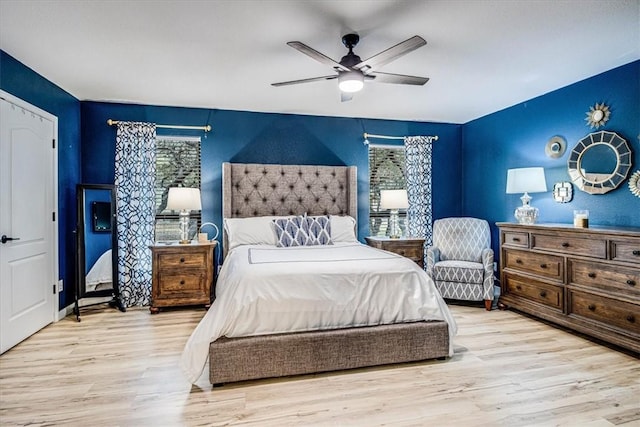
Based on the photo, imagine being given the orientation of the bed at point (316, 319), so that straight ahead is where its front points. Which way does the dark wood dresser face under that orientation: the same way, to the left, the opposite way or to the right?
to the right

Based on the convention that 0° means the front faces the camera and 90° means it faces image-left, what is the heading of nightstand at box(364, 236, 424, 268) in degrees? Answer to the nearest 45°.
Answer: approximately 0°

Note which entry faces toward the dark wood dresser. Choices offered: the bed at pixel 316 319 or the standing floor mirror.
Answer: the standing floor mirror

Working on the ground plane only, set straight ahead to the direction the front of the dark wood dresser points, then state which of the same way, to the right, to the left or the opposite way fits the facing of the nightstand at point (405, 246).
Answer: to the left

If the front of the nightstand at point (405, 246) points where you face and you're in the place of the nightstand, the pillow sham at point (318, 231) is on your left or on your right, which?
on your right

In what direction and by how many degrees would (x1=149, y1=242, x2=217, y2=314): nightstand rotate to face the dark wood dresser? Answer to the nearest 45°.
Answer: approximately 45° to its left

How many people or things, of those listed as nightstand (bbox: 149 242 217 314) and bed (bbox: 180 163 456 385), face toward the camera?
2

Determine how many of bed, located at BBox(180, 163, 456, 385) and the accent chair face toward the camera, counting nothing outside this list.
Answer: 2

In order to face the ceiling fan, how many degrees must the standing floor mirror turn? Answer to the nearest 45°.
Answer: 0° — it already faces it
